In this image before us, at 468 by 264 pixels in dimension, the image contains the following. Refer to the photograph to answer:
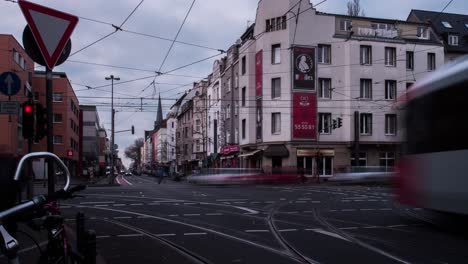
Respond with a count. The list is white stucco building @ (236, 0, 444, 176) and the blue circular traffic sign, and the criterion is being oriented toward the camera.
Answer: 2

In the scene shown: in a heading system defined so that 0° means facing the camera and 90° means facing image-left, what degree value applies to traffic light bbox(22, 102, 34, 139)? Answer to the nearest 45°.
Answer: approximately 0°

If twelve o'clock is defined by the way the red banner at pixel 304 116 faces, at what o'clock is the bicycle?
The bicycle is roughly at 12 o'clock from the red banner.

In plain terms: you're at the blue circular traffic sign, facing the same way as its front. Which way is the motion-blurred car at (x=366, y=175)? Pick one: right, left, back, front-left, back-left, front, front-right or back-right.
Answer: back-left

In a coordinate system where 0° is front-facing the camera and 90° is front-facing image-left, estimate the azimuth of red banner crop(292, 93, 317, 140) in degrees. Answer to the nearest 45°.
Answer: approximately 0°

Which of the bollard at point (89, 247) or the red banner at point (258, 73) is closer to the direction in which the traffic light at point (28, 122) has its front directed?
the bollard
